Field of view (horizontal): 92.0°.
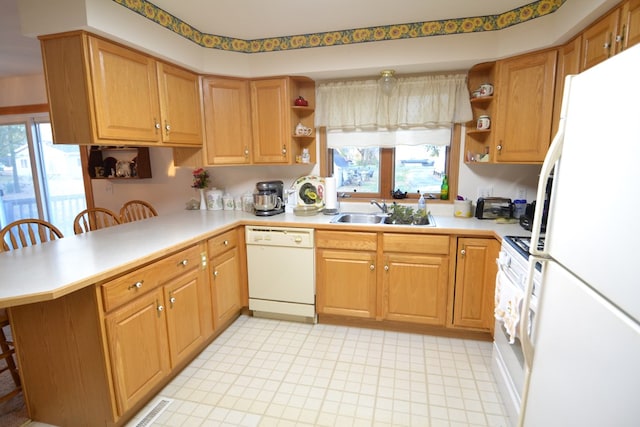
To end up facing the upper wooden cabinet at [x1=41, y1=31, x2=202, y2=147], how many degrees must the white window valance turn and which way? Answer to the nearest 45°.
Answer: approximately 45° to its right

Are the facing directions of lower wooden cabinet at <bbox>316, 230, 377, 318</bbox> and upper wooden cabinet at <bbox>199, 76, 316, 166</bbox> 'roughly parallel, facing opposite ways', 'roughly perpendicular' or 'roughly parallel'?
roughly parallel

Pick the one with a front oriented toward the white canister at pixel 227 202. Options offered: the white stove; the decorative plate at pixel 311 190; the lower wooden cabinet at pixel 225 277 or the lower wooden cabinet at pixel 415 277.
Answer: the white stove

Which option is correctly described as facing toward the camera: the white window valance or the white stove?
the white window valance

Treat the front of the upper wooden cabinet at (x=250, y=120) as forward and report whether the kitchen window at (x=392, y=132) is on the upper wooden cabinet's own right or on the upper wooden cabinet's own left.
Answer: on the upper wooden cabinet's own left

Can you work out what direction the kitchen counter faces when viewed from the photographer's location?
facing the viewer and to the right of the viewer

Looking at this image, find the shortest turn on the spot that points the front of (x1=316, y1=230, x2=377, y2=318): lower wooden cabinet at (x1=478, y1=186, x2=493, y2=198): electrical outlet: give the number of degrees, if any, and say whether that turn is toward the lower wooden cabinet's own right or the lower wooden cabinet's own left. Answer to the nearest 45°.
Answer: approximately 90° to the lower wooden cabinet's own left

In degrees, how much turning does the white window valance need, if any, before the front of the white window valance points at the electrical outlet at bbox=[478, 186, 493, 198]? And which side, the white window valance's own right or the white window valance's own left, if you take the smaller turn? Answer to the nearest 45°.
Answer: approximately 90° to the white window valance's own left

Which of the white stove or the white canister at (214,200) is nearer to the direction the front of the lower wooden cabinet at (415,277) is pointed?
the white stove

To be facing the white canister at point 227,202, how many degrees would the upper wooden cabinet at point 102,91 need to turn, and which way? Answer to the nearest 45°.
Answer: approximately 90° to its left

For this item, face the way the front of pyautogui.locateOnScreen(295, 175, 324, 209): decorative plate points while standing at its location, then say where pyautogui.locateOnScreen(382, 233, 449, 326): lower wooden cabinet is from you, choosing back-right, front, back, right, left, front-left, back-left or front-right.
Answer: front-left

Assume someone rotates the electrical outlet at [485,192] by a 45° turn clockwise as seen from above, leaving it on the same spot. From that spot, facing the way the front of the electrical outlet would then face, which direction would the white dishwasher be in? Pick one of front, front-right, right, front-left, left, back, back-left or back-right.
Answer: front

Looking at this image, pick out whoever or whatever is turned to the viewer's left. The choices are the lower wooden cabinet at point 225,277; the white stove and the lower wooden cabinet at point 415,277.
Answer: the white stove

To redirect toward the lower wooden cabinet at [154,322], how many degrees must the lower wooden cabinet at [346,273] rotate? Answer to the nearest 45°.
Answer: approximately 45° to its right

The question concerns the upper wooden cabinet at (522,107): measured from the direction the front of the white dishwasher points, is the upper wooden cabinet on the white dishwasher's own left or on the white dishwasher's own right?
on the white dishwasher's own left

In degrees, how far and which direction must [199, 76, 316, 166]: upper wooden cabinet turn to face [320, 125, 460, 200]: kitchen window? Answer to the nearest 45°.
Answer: approximately 90° to its left
